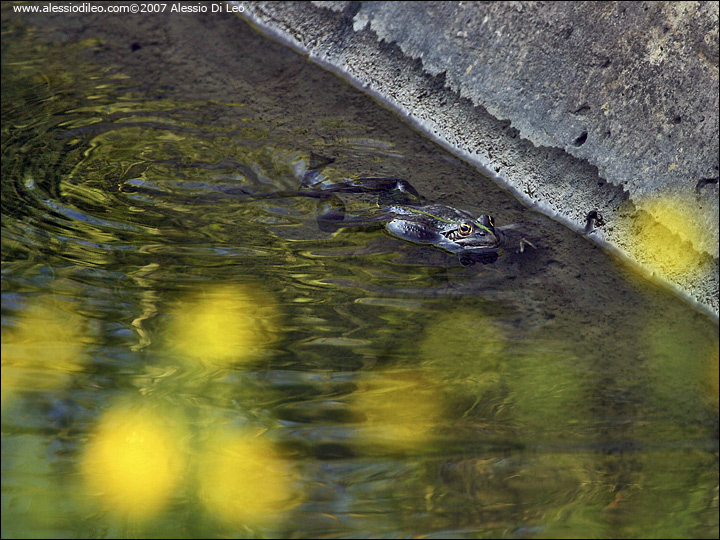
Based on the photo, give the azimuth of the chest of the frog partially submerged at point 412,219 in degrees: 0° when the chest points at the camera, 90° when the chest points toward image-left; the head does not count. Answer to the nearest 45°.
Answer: approximately 315°
